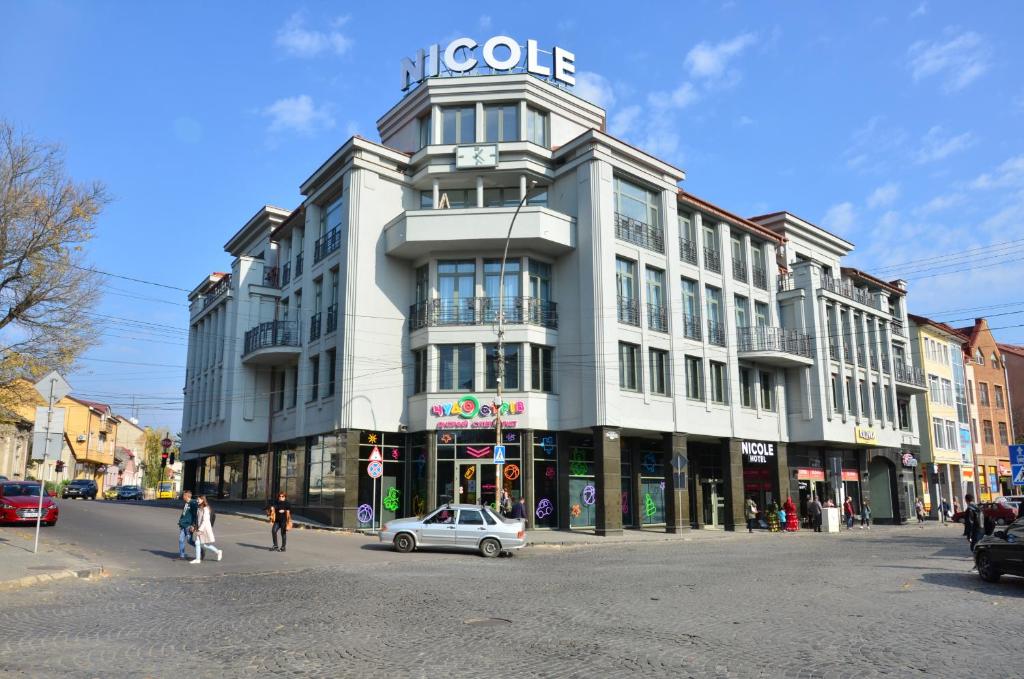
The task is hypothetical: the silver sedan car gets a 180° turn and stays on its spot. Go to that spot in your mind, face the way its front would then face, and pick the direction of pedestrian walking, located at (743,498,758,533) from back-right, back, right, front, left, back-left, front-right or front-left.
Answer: front-left

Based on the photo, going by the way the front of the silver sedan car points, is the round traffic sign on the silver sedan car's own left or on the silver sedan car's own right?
on the silver sedan car's own right

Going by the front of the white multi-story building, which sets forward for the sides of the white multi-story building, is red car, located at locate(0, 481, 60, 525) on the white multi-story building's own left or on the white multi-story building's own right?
on the white multi-story building's own right

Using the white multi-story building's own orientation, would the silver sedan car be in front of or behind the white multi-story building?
in front

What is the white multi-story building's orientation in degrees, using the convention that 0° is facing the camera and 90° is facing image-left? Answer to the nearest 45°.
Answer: approximately 0°

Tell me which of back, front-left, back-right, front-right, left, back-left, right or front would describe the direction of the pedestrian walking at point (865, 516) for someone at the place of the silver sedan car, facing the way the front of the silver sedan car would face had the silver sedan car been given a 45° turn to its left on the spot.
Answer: back

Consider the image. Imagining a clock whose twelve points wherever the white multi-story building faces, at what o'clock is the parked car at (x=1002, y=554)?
The parked car is roughly at 11 o'clock from the white multi-story building.

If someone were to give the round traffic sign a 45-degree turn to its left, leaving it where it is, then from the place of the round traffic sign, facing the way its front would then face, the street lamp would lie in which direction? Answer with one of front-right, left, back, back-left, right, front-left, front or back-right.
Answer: front-left

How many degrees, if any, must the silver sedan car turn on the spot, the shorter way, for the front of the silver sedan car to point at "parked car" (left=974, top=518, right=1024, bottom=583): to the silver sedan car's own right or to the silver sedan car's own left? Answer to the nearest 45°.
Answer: approximately 135° to the silver sedan car's own left

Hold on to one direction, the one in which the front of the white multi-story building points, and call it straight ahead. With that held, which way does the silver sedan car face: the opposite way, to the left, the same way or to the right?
to the right

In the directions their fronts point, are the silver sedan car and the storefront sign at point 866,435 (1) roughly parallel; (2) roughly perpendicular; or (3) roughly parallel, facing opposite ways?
roughly perpendicular

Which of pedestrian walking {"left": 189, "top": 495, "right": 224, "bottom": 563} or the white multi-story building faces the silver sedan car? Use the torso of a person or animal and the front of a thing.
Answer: the white multi-story building
